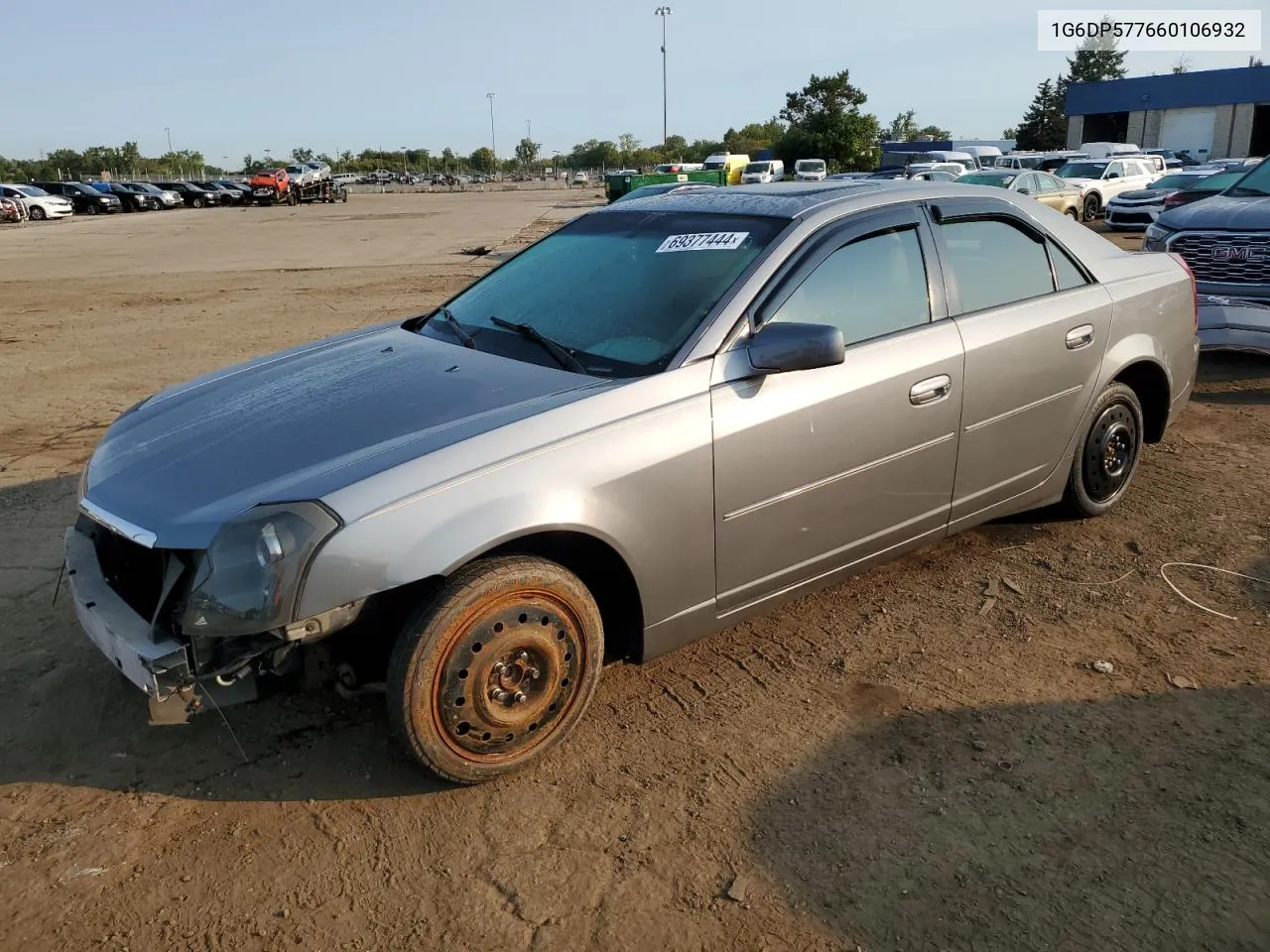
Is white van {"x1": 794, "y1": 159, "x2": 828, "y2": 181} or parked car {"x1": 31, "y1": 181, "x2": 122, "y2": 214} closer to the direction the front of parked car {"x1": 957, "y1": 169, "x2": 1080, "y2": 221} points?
the parked car

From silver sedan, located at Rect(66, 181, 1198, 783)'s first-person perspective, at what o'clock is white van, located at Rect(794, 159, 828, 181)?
The white van is roughly at 5 o'clock from the silver sedan.

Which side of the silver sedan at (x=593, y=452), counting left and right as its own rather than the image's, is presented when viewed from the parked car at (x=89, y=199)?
right

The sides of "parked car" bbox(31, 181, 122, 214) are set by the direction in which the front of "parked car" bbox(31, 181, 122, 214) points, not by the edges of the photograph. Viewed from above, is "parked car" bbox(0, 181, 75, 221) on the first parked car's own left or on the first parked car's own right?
on the first parked car's own right

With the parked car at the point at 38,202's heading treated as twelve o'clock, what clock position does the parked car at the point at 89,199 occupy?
the parked car at the point at 89,199 is roughly at 8 o'clock from the parked car at the point at 38,202.

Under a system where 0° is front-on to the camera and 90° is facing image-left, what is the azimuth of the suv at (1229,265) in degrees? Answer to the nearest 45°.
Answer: approximately 45°

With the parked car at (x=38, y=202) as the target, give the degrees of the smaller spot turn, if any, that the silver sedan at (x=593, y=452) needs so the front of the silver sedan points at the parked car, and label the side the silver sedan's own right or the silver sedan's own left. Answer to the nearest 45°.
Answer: approximately 90° to the silver sedan's own right

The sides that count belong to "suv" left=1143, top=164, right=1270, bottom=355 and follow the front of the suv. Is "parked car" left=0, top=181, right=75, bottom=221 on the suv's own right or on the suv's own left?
on the suv's own right
